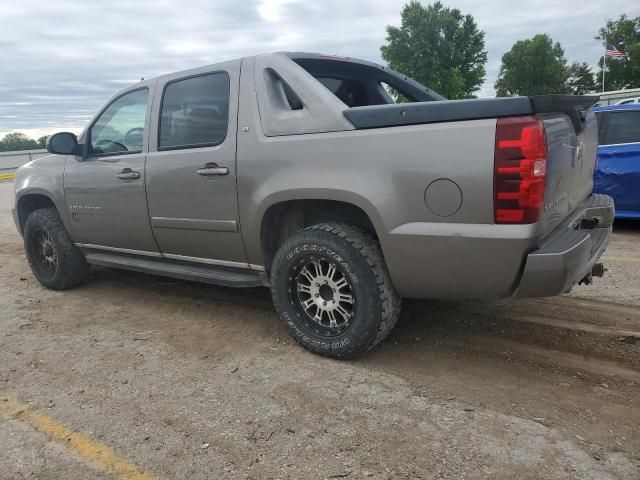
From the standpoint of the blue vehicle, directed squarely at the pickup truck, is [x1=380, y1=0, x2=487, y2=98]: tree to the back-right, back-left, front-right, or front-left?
back-right

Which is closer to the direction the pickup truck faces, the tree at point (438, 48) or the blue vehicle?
the tree

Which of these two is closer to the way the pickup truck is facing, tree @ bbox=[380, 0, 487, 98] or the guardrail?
the guardrail

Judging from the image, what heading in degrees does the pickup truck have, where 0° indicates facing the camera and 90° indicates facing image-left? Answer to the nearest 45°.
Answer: approximately 135°

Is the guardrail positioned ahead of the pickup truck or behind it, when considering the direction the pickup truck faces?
ahead

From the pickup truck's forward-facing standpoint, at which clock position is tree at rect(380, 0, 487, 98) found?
The tree is roughly at 2 o'clock from the pickup truck.

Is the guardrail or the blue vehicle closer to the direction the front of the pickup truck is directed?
the guardrail

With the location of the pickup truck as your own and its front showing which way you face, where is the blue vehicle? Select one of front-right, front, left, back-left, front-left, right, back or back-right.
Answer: right

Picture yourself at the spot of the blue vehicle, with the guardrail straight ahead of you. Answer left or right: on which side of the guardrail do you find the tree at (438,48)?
right
